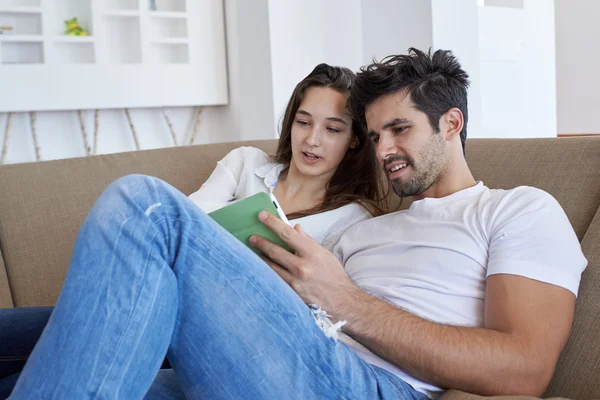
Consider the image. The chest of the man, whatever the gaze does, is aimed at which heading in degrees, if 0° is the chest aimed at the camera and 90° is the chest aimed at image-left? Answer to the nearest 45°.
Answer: approximately 45°

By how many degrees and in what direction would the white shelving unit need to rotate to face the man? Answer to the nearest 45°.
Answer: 0° — it already faces them

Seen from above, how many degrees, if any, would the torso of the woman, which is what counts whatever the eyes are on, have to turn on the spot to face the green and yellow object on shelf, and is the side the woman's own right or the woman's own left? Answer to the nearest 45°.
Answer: approximately 90° to the woman's own right

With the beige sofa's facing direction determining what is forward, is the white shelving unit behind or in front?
behind

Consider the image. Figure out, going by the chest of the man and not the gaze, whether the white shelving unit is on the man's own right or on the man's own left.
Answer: on the man's own right

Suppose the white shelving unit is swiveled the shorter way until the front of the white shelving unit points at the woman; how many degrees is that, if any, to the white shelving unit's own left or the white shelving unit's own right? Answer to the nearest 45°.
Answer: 0° — it already faces them
